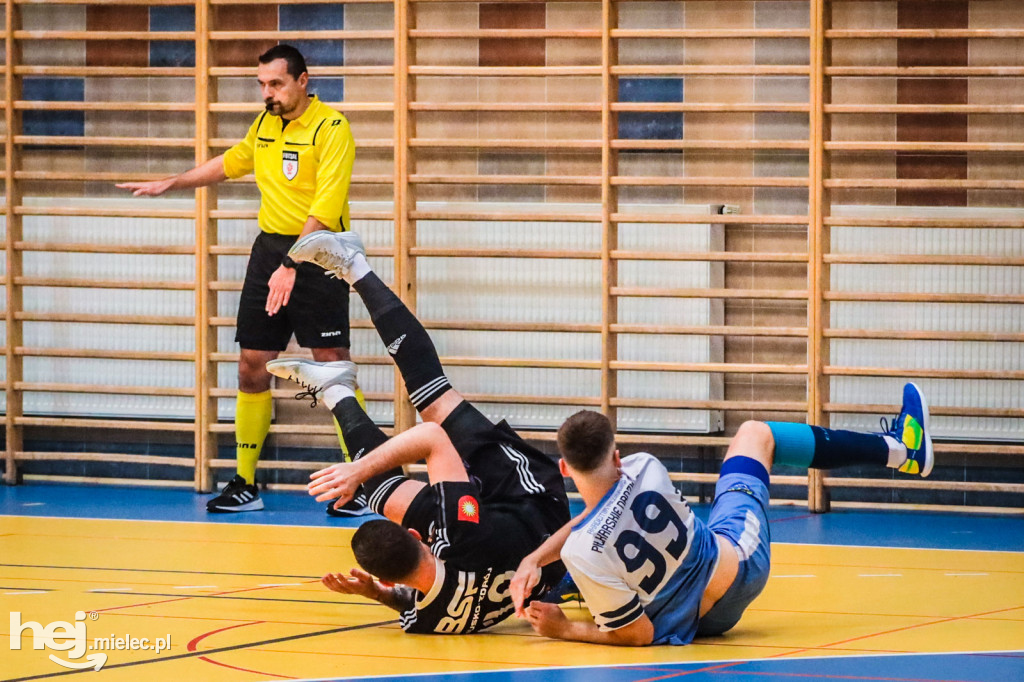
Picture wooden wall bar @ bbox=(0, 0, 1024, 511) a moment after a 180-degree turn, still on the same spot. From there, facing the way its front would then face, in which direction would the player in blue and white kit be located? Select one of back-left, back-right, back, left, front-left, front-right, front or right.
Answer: back

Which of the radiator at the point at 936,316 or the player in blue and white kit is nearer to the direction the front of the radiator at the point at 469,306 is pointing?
the player in blue and white kit

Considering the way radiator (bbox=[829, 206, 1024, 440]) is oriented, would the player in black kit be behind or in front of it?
in front

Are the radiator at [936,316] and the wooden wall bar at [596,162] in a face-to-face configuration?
no

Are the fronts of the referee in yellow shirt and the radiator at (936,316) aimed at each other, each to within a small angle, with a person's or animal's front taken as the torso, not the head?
no

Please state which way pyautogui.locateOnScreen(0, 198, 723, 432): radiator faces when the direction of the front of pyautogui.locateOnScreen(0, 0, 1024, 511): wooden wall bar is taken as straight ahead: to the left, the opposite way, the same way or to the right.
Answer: the same way

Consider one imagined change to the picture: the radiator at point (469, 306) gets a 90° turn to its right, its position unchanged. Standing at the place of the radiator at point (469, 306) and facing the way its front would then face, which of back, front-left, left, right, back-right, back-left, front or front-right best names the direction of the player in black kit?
left

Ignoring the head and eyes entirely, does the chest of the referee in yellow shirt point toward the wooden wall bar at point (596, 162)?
no

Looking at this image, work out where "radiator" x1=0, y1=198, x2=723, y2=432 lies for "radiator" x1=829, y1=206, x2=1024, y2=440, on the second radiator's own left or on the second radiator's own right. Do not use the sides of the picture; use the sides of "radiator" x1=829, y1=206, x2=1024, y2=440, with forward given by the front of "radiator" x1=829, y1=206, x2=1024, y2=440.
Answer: on the second radiator's own right

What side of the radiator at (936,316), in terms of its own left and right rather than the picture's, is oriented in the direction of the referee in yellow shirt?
right

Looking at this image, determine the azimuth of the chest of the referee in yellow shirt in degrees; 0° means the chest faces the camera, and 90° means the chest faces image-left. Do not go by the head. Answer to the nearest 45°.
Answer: approximately 45°

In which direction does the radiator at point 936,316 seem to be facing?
toward the camera

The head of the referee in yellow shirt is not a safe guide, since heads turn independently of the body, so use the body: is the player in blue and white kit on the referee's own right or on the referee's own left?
on the referee's own left

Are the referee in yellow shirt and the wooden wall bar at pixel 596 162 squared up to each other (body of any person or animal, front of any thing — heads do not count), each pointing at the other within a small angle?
no

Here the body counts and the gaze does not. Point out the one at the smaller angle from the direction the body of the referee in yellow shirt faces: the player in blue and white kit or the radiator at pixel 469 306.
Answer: the player in blue and white kit

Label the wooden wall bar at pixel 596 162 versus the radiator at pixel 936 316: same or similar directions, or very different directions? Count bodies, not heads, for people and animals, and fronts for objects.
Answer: same or similar directions

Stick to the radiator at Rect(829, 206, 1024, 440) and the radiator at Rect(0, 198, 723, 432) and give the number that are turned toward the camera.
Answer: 2

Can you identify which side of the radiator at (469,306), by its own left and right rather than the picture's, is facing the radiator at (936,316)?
left

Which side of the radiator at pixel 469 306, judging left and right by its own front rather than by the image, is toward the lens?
front
